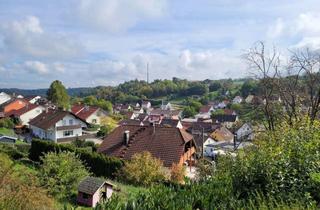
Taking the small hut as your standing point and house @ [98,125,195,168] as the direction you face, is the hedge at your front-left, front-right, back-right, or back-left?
front-left

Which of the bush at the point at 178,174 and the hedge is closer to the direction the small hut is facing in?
the bush

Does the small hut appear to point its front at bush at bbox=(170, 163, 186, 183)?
no

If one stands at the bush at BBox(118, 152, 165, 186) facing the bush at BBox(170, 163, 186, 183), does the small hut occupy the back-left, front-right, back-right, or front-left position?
back-right

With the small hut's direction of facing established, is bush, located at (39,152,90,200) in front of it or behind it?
behind

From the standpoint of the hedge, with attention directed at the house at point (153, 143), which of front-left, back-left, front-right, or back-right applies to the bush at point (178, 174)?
front-right

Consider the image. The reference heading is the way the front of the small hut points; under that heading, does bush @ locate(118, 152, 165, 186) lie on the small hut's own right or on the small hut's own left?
on the small hut's own left

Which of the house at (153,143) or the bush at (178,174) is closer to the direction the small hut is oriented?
the bush

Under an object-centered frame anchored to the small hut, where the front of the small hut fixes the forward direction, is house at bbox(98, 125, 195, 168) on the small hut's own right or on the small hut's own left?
on the small hut's own left
